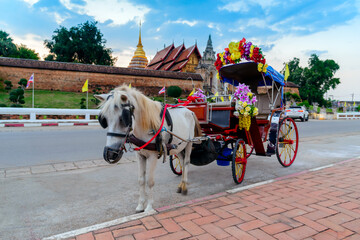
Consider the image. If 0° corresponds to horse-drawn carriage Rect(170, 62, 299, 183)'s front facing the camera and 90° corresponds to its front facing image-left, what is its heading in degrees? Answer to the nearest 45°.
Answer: approximately 45°

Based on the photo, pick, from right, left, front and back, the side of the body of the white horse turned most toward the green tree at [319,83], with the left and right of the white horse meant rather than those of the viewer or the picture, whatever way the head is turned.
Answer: back

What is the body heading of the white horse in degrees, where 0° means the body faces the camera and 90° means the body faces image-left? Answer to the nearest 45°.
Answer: approximately 45°

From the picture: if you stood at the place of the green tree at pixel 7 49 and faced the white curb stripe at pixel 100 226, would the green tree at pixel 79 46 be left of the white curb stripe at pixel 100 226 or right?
left

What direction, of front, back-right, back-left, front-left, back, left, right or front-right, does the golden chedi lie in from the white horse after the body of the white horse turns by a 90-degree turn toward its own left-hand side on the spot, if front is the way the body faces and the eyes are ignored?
back-left

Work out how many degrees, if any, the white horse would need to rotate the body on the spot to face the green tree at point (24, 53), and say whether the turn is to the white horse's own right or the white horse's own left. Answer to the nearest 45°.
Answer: approximately 90° to the white horse's own right

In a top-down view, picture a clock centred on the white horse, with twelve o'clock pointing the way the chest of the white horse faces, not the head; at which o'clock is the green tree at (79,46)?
The green tree is roughly at 4 o'clock from the white horse.

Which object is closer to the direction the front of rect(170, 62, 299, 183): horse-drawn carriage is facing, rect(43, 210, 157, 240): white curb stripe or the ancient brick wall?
the white curb stripe

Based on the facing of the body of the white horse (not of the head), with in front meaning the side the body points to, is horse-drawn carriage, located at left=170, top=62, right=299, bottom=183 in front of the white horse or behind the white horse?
behind

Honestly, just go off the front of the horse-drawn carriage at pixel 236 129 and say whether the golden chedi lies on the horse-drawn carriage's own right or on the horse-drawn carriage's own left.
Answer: on the horse-drawn carriage's own right

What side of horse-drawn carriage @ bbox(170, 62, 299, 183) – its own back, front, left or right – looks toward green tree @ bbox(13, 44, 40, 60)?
right

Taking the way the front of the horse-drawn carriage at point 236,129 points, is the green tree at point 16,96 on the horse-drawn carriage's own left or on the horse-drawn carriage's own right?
on the horse-drawn carriage's own right

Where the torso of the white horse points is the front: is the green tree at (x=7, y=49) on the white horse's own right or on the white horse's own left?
on the white horse's own right
